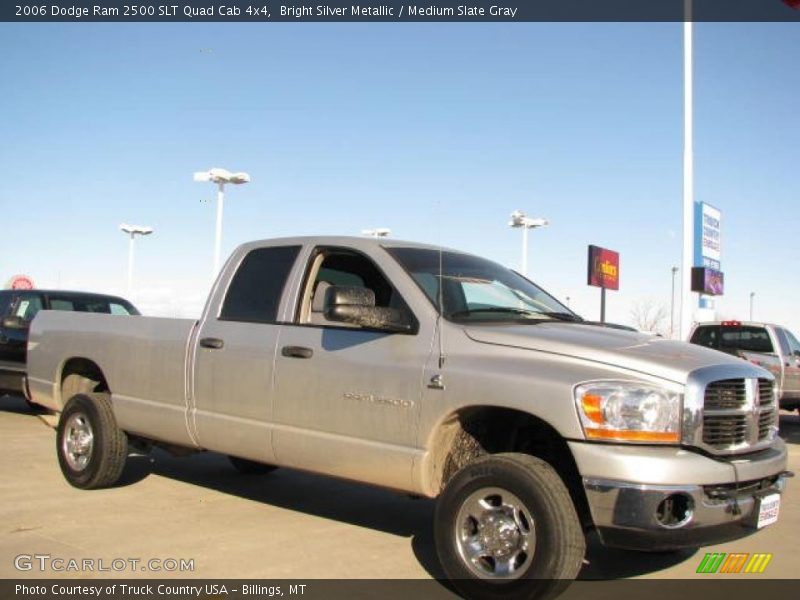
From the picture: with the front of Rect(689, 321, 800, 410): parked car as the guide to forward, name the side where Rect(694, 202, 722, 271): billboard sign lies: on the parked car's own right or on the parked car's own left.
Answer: on the parked car's own left

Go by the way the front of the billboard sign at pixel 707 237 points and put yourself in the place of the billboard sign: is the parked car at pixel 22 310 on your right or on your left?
on your right

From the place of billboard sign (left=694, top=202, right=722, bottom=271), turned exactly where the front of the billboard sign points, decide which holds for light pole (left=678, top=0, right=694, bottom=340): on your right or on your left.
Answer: on your right

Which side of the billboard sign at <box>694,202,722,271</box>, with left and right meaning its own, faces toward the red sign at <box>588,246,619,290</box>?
right

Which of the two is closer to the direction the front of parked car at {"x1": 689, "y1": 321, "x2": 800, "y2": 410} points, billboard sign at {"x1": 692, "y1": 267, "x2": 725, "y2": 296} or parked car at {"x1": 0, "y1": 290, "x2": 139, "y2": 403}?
the billboard sign

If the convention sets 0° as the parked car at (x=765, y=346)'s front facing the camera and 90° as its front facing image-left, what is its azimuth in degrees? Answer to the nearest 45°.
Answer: approximately 225°

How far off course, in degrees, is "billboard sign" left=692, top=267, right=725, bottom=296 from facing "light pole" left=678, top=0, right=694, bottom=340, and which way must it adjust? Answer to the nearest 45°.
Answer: approximately 45° to its right
